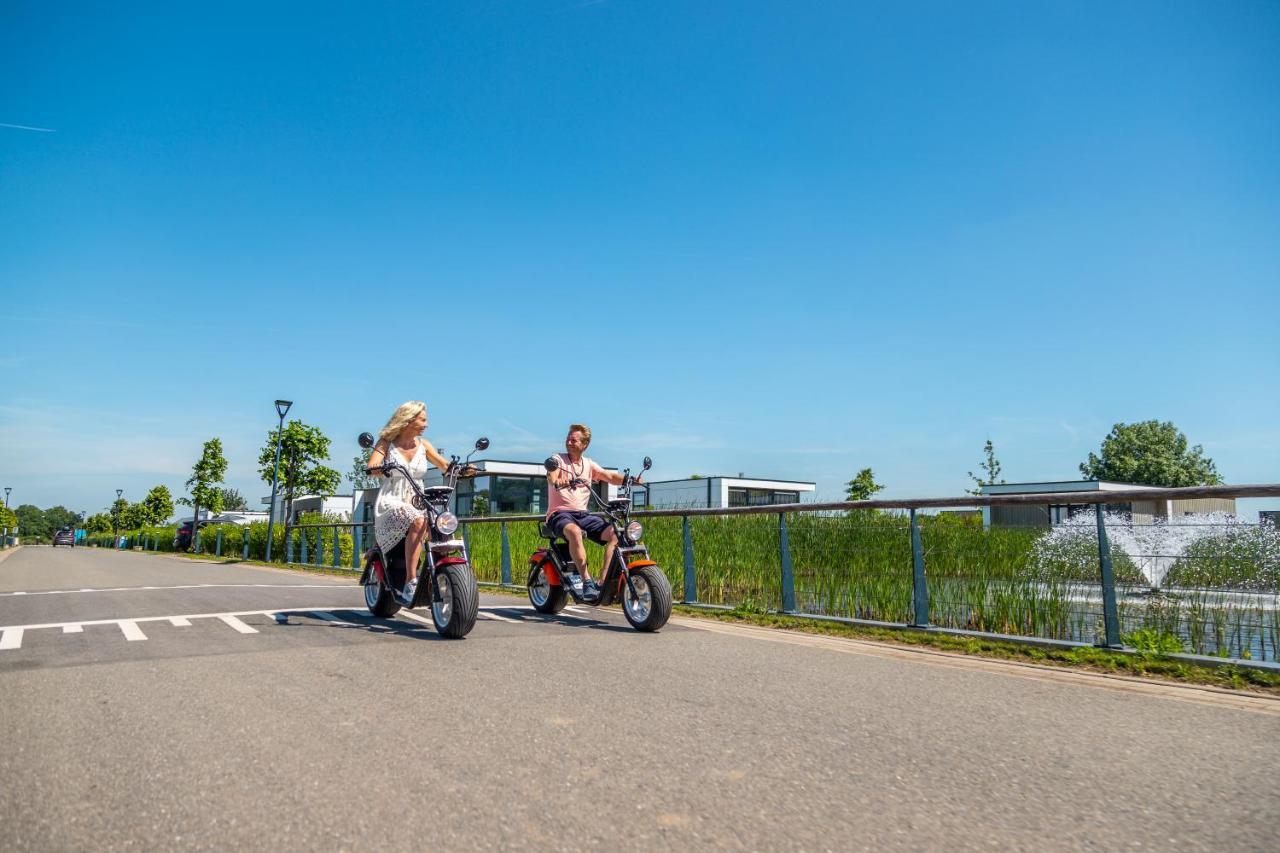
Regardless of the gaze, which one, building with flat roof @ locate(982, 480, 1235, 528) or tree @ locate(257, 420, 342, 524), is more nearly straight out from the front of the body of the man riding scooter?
the building with flat roof

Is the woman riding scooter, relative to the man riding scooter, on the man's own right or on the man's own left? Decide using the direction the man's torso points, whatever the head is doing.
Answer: on the man's own right

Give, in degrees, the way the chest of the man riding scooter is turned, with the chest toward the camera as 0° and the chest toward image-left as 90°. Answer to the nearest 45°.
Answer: approximately 315°

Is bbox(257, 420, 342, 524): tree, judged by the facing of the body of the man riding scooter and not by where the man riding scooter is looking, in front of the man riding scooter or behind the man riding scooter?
behind

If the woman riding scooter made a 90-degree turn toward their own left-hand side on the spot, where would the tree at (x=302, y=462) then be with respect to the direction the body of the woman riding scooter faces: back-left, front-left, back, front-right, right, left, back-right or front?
front-left

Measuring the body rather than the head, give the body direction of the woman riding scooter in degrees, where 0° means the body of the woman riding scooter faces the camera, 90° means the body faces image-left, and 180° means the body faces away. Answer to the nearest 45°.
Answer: approximately 315°
